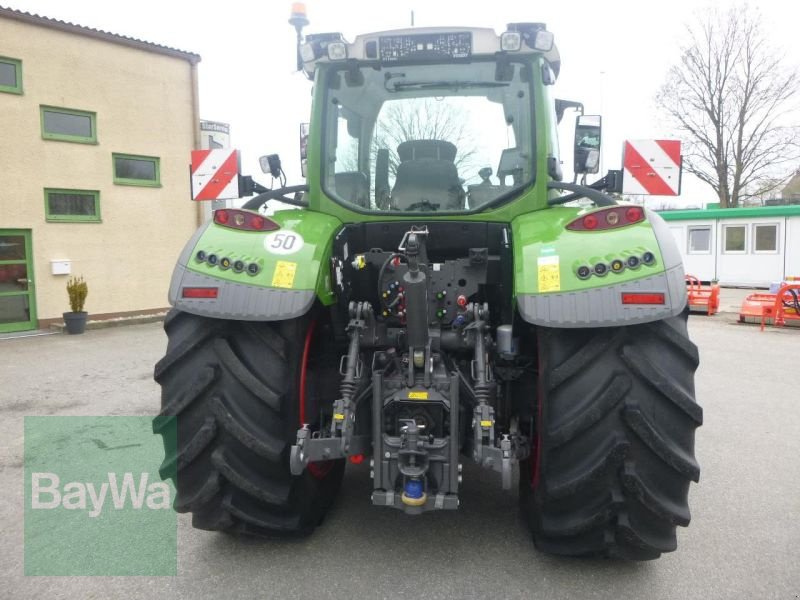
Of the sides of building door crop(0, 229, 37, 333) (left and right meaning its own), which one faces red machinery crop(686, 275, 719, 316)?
front

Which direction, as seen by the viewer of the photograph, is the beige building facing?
facing the viewer and to the right of the viewer

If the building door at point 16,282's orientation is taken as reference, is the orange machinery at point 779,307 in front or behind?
in front

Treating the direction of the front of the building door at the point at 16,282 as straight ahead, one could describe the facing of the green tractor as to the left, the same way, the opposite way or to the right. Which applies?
to the left

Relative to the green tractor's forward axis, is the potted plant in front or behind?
in front

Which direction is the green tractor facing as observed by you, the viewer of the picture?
facing away from the viewer

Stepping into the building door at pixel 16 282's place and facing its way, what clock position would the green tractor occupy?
The green tractor is roughly at 1 o'clock from the building door.

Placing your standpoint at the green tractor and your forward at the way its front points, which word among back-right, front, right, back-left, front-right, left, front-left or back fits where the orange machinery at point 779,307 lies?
front-right

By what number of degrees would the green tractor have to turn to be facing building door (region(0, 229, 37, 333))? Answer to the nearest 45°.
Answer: approximately 45° to its left

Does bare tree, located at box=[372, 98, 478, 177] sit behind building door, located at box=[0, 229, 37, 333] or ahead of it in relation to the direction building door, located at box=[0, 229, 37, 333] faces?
ahead

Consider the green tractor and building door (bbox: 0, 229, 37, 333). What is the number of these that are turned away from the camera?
1

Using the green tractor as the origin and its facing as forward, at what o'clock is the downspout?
The downspout is roughly at 11 o'clock from the green tractor.

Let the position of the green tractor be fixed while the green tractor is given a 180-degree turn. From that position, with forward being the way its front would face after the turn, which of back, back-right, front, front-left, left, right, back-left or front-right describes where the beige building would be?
back-right
